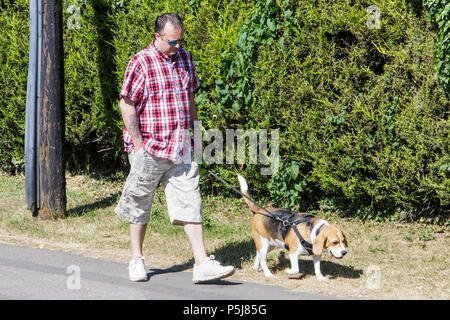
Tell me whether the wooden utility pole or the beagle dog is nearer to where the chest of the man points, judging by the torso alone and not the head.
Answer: the beagle dog

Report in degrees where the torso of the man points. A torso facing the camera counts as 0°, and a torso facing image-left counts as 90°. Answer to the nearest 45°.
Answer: approximately 315°

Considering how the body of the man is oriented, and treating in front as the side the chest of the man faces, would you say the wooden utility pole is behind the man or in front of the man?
behind

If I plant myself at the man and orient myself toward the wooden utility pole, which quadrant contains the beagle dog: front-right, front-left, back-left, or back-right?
back-right

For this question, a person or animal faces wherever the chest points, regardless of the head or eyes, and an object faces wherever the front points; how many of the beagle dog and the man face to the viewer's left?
0

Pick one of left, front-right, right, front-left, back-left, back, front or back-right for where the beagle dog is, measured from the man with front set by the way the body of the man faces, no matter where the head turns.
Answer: front-left

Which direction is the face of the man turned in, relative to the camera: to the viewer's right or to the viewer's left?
to the viewer's right

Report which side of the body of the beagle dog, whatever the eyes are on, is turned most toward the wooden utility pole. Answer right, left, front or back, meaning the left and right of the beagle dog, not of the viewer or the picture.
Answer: back

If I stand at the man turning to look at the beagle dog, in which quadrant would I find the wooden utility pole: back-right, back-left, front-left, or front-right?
back-left
